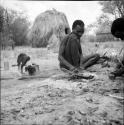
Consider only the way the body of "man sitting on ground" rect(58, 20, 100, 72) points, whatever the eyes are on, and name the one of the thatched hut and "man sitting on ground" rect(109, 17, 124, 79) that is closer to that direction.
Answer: the man sitting on ground

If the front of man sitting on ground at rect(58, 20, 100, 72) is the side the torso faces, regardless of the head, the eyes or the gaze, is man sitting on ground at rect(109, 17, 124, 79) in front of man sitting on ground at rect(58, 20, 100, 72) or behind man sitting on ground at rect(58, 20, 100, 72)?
in front

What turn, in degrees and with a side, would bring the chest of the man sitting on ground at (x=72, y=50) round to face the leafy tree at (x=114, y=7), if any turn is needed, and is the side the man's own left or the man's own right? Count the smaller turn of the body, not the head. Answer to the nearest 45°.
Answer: approximately 135° to the man's own left

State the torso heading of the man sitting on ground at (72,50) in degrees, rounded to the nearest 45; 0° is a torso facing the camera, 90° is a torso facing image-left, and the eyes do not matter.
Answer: approximately 315°

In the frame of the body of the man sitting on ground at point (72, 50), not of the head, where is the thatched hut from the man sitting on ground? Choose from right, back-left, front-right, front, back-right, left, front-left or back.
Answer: back-left
